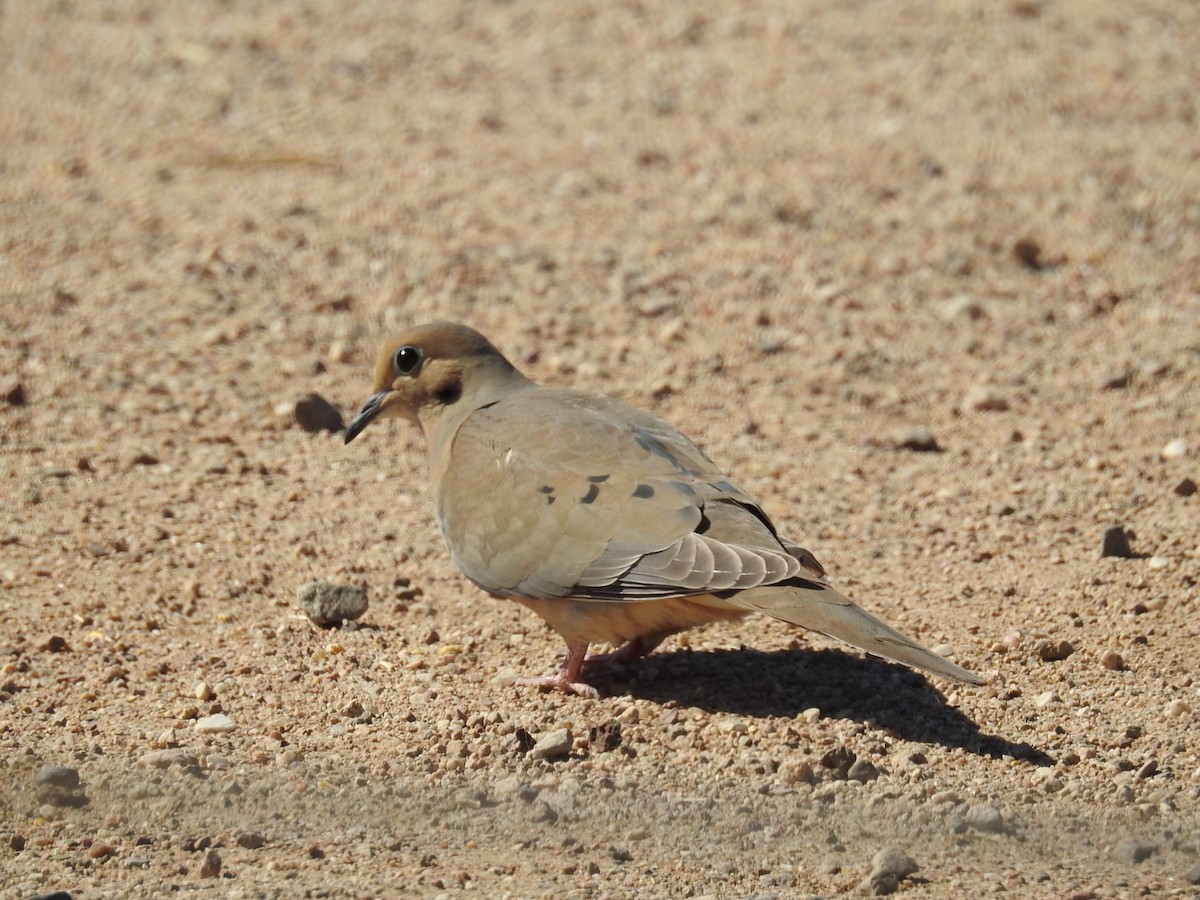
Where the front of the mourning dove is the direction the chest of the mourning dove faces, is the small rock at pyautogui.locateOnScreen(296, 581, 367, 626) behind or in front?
in front

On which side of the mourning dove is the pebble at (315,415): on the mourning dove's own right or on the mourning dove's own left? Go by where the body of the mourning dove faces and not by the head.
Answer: on the mourning dove's own right

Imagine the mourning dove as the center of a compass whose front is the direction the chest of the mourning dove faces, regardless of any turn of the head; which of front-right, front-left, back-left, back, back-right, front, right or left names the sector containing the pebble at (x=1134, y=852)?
back-left

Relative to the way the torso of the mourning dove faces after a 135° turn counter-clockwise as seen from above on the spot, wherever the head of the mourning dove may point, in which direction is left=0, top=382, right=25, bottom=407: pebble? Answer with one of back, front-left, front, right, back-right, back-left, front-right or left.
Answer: back

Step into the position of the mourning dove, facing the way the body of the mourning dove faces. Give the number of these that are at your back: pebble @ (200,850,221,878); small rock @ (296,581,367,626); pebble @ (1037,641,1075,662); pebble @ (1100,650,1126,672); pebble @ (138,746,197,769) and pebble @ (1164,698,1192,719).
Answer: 3

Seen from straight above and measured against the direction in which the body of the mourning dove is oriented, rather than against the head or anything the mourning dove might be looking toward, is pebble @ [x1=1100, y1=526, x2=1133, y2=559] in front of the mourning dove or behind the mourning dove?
behind

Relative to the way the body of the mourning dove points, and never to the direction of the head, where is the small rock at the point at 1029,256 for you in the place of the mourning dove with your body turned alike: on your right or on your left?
on your right

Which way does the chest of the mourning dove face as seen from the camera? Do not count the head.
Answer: to the viewer's left

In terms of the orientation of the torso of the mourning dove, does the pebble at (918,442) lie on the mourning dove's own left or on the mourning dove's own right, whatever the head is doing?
on the mourning dove's own right

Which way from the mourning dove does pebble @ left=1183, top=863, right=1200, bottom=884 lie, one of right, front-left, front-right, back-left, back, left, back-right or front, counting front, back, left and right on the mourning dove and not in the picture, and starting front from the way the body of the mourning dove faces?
back-left

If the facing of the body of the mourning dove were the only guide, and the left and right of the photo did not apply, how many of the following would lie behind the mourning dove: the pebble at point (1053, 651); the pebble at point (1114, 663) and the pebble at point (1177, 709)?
3

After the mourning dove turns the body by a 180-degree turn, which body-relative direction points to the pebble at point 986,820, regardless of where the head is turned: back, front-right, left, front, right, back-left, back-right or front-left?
front-right

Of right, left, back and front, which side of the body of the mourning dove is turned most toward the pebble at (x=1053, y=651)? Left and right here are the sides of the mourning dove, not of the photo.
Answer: back

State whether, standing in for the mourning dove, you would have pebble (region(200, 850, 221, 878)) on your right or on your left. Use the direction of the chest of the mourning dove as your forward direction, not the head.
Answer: on your left

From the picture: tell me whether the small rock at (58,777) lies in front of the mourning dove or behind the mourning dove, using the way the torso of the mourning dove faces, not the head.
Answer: in front

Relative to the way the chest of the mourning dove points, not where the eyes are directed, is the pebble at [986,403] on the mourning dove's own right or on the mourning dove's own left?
on the mourning dove's own right

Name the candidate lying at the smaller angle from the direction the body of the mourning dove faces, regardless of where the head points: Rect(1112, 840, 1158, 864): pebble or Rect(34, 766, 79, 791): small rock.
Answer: the small rock

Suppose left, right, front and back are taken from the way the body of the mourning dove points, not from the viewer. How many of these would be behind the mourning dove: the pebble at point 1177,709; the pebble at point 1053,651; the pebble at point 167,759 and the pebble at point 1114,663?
3
